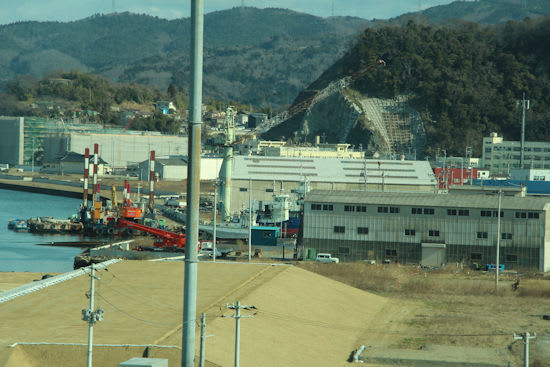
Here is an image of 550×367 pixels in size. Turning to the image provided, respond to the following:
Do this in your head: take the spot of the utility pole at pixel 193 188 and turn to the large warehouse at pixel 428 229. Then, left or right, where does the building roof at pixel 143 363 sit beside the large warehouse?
left

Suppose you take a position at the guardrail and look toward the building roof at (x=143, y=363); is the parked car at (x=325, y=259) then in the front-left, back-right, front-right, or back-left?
back-left

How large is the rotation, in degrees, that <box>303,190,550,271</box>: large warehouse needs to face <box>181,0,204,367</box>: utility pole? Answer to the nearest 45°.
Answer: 0° — it already faces it

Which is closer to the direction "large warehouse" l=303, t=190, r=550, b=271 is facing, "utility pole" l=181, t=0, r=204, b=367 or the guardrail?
the utility pole

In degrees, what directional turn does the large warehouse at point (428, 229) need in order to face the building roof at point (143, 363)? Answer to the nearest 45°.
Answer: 0° — it already faces it

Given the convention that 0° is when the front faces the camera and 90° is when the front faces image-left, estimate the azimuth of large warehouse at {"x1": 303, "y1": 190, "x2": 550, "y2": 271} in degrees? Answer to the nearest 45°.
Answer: approximately 0°

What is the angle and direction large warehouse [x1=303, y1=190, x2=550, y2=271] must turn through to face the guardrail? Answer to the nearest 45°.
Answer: approximately 45° to its right
